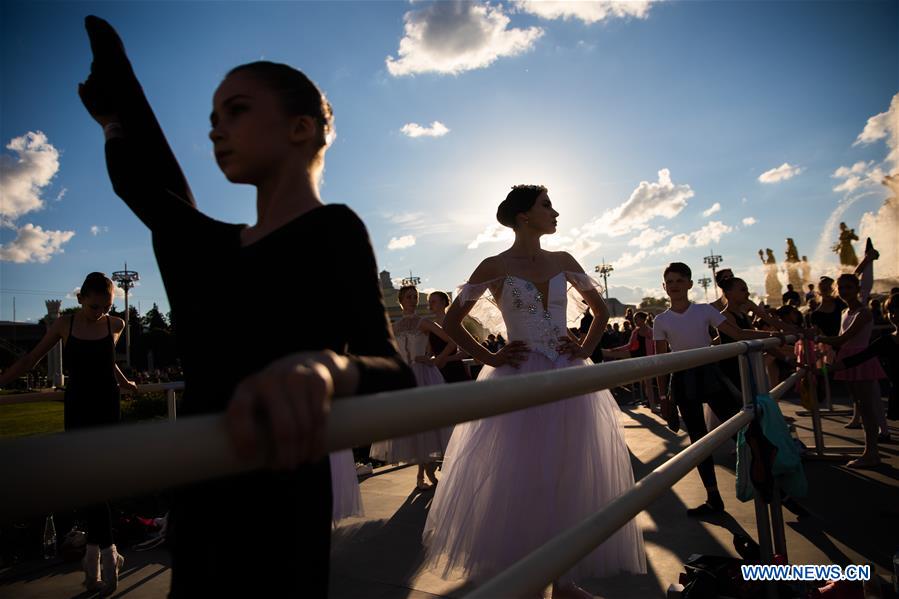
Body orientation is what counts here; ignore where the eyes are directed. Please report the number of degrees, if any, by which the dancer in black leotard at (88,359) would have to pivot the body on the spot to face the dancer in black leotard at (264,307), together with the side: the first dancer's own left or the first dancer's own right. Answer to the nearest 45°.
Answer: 0° — they already face them

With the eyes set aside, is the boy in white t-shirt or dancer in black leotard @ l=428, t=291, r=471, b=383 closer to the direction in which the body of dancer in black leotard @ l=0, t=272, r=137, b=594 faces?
the boy in white t-shirt

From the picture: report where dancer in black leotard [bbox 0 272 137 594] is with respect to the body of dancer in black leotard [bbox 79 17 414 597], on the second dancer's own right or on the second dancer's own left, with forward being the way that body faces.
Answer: on the second dancer's own right

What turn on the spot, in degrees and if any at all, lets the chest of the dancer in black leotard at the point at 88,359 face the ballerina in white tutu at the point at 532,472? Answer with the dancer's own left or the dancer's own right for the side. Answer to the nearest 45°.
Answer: approximately 45° to the dancer's own left

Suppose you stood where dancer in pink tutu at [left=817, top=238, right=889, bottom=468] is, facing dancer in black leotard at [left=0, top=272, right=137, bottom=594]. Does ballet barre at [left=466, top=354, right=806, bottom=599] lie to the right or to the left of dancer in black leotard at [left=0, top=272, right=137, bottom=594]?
left

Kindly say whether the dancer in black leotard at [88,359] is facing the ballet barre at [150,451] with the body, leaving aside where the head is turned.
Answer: yes

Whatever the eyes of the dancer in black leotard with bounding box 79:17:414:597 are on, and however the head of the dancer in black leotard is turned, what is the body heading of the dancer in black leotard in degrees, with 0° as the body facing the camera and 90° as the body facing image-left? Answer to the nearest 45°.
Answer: approximately 45°
